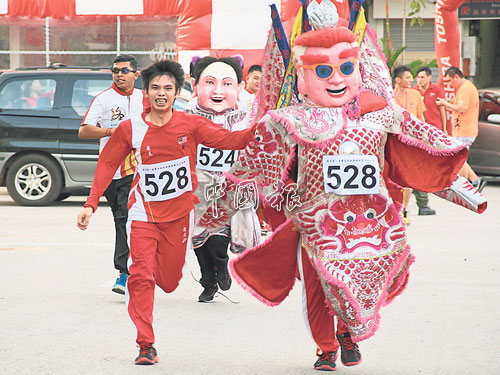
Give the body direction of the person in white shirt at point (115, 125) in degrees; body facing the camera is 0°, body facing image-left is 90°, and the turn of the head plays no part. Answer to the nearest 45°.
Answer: approximately 315°

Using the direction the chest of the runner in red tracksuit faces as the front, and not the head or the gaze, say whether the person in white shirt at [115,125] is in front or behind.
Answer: behind

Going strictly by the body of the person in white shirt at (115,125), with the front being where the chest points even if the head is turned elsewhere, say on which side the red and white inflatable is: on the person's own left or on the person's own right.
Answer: on the person's own left

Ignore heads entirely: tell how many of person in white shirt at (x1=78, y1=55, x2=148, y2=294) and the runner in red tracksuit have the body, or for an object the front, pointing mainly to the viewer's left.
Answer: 0

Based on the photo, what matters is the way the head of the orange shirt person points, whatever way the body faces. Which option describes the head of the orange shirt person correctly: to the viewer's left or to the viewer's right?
to the viewer's left

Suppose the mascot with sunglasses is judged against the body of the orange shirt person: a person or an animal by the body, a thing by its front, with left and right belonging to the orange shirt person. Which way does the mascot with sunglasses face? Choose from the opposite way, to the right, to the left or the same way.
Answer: to the left

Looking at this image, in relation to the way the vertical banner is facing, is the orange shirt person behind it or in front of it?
in front

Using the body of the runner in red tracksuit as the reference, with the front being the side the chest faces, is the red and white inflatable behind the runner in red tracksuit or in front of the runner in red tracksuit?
behind

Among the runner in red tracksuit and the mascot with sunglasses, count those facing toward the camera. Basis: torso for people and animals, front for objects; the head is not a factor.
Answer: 2

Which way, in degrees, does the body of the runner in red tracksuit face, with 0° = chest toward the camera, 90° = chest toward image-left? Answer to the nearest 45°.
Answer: approximately 0°
